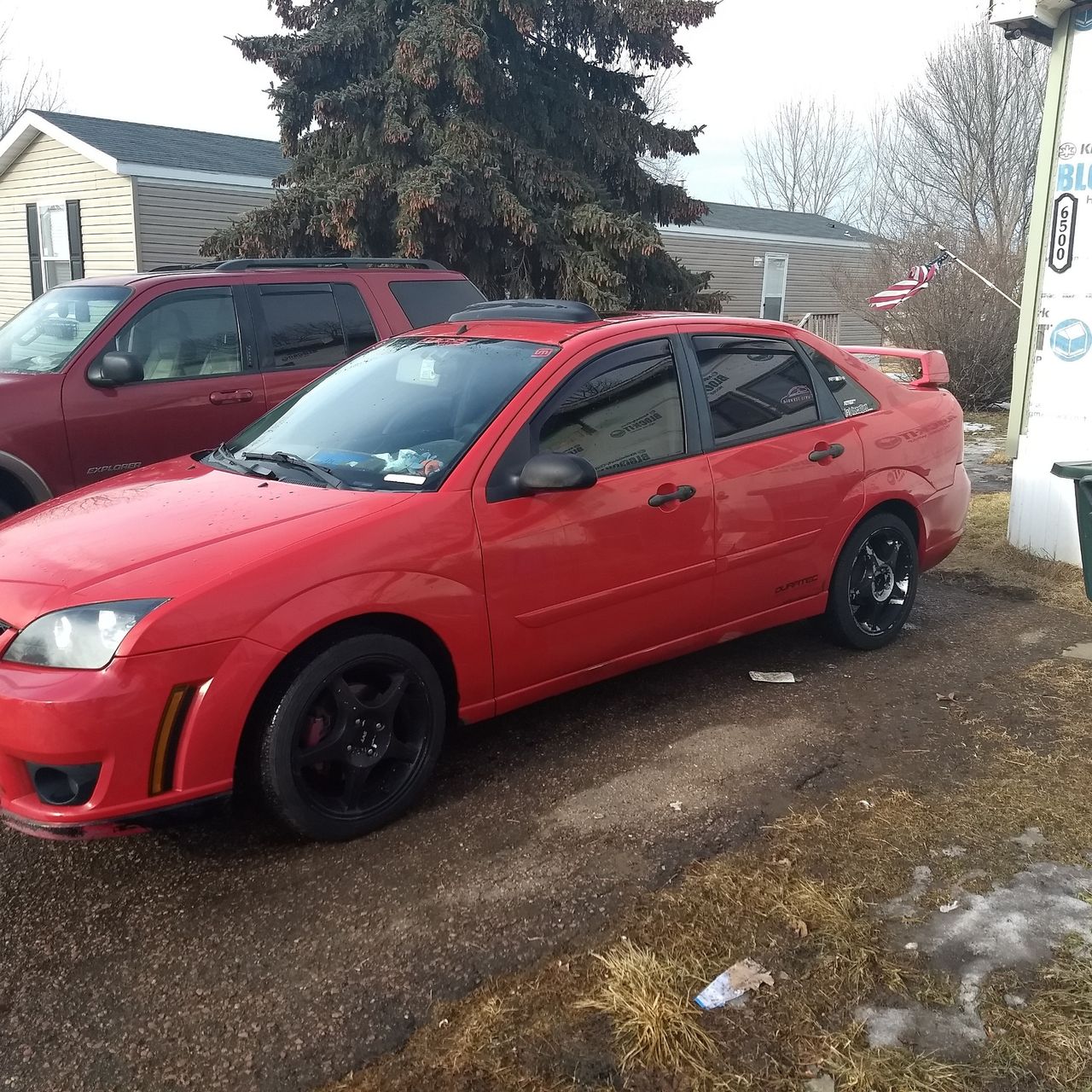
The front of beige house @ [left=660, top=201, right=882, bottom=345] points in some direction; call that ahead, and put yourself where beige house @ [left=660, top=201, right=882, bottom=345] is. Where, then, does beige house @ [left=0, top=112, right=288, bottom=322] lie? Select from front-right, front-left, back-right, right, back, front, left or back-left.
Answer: front-right

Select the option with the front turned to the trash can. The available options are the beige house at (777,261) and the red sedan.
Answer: the beige house

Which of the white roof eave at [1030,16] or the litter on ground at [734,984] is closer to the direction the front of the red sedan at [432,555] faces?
the litter on ground

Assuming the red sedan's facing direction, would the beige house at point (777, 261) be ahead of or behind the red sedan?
behind

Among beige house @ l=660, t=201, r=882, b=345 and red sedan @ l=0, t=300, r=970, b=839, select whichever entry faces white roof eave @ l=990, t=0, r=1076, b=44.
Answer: the beige house

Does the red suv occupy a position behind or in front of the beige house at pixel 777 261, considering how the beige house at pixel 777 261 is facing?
in front

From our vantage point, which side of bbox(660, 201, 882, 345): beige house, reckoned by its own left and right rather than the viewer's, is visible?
front

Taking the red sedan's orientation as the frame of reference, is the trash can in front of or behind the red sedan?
behind

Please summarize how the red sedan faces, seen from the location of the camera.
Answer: facing the viewer and to the left of the viewer
